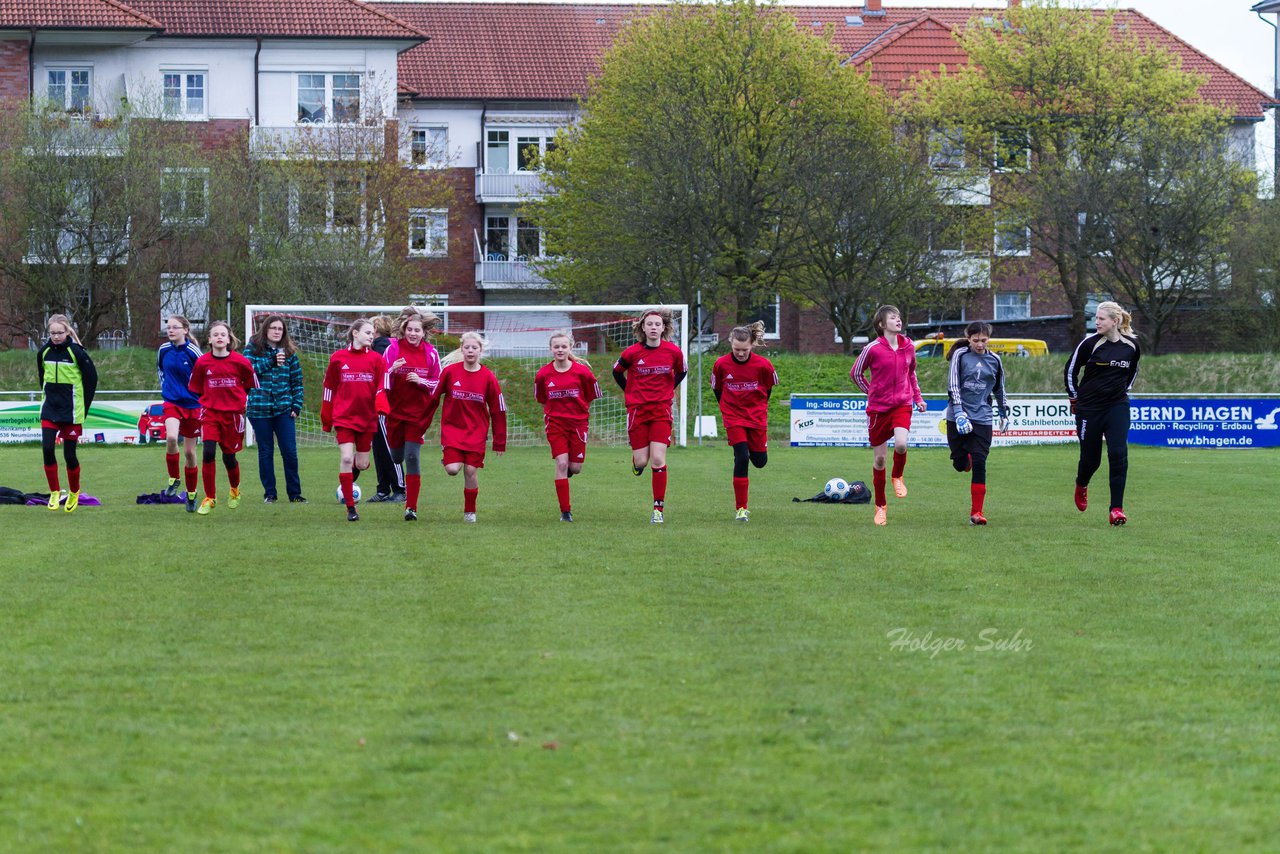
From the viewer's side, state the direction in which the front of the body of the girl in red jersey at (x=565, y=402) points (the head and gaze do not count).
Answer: toward the camera

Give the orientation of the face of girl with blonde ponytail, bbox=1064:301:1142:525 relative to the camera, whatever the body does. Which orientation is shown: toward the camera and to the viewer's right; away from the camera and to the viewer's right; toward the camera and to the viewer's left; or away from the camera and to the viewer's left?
toward the camera and to the viewer's left

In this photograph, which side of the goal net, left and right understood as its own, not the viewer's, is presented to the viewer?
front

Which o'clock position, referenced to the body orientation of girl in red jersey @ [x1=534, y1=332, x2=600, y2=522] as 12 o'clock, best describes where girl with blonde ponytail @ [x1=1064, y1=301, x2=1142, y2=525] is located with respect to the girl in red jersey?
The girl with blonde ponytail is roughly at 9 o'clock from the girl in red jersey.

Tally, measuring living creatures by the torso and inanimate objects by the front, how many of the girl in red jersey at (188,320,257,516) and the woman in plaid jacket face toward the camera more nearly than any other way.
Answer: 2

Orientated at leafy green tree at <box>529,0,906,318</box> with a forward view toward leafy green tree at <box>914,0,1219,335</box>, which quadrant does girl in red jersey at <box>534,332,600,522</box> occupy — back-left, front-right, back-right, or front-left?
back-right

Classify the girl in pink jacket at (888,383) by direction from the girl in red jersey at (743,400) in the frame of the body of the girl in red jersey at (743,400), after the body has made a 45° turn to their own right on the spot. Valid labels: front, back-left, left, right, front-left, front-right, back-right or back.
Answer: back-left

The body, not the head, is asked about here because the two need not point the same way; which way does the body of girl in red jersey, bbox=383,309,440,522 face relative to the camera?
toward the camera

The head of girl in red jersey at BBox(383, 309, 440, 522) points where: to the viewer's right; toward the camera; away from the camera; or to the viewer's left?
toward the camera

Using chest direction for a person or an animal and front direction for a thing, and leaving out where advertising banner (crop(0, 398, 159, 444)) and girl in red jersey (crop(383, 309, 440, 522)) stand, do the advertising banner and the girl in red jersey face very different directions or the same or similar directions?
same or similar directions

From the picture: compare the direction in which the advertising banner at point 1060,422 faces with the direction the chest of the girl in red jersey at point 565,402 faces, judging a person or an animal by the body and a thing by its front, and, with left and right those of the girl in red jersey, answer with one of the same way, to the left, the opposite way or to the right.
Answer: the same way

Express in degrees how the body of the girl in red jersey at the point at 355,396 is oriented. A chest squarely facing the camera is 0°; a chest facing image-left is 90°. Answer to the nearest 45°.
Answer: approximately 0°

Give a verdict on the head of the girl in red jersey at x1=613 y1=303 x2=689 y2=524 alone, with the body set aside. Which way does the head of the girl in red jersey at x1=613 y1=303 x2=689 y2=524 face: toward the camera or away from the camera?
toward the camera

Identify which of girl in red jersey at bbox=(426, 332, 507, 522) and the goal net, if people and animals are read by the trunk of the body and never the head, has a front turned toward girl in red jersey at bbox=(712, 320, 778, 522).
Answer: the goal net

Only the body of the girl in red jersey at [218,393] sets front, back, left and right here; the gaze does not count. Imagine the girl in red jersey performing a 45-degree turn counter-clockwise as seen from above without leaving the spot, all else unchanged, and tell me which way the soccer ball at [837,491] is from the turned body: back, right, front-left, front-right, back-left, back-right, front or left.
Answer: front-left
